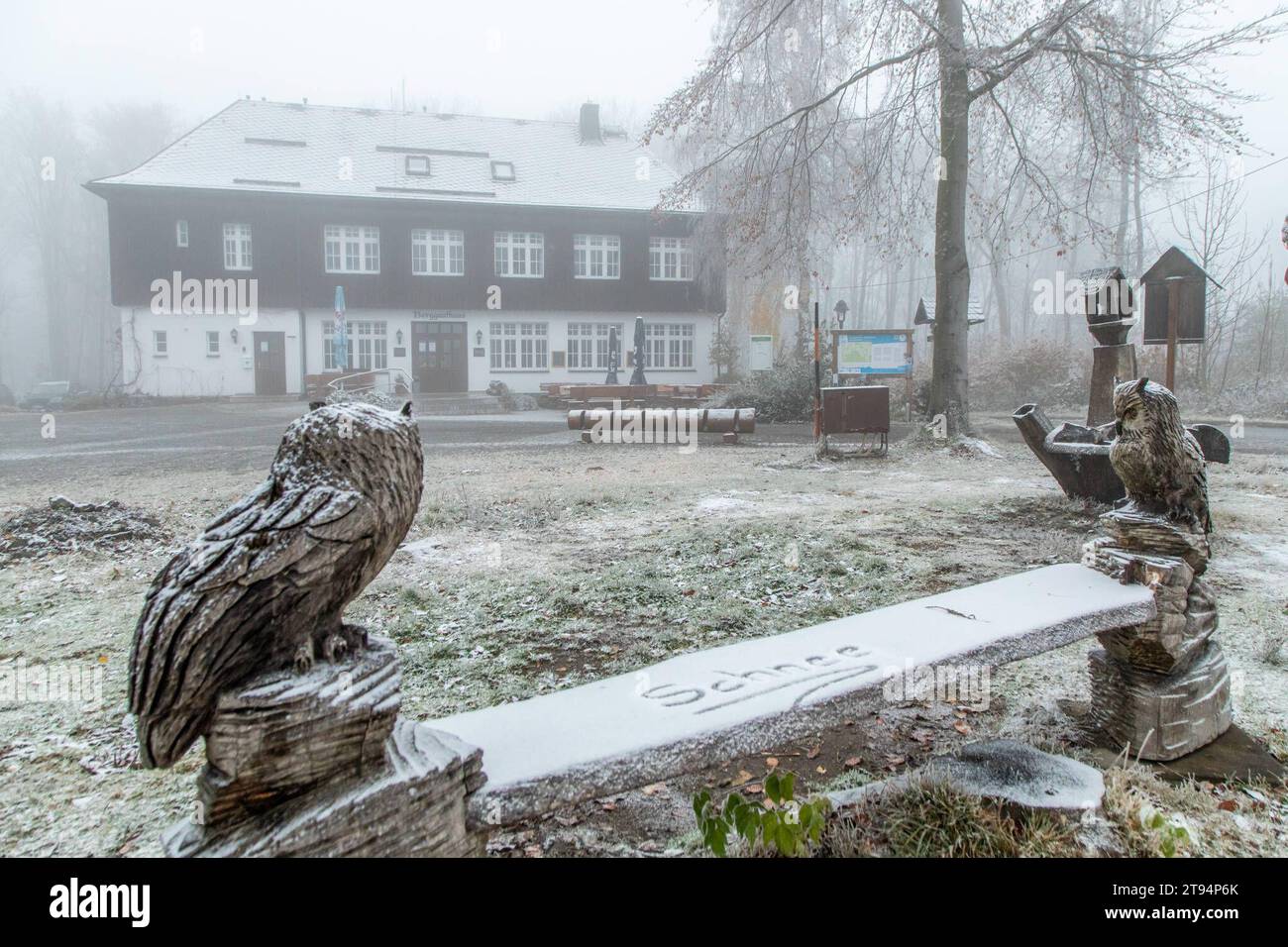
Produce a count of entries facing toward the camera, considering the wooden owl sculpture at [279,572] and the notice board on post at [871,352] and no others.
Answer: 1

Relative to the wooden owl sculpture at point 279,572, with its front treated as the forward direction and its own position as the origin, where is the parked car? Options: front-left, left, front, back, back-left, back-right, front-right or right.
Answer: front-left

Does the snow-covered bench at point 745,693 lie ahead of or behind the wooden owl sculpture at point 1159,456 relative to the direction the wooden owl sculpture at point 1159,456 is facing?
ahead

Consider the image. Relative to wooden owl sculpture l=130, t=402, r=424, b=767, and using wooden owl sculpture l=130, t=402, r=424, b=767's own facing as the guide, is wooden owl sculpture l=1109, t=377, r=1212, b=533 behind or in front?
in front

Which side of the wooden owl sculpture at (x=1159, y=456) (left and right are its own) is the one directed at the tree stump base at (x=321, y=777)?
front

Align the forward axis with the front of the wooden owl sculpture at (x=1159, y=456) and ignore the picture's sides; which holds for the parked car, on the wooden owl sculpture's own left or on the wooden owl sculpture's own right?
on the wooden owl sculpture's own right

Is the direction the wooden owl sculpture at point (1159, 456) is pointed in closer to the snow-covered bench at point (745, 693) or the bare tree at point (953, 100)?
the snow-covered bench

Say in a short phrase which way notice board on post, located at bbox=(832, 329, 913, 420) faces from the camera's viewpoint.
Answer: facing the viewer

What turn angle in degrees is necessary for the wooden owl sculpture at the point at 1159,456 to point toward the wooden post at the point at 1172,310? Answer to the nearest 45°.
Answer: approximately 135° to its right

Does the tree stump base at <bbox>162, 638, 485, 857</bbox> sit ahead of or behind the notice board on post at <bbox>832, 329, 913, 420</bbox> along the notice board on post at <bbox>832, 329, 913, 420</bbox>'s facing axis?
ahead

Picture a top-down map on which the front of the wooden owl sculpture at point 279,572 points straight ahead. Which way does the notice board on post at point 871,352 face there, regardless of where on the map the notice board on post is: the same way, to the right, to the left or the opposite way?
the opposite way
